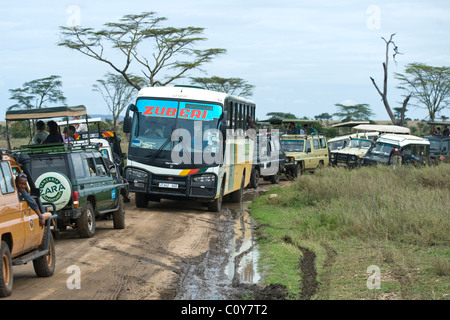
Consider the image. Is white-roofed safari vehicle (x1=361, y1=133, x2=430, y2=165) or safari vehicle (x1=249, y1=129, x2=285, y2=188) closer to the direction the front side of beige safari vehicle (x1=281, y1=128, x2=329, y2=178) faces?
the safari vehicle

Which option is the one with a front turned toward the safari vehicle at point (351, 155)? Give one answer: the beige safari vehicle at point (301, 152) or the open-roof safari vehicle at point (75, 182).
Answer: the open-roof safari vehicle

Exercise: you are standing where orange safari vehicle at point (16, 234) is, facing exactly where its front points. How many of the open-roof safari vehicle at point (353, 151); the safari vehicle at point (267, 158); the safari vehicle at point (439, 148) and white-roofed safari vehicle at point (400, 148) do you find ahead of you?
4

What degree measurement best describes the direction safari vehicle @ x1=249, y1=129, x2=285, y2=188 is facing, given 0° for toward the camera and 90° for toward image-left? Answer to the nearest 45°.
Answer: approximately 45°

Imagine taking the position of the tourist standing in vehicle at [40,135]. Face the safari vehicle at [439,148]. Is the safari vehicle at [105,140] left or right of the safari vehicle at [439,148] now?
left

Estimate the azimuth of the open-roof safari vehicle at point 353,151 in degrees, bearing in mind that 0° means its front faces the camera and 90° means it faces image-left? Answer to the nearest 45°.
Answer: approximately 45°

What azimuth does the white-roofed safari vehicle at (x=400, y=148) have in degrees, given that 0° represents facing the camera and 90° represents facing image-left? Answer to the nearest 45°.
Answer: approximately 45°

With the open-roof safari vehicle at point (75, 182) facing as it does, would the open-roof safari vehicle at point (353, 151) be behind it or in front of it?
in front

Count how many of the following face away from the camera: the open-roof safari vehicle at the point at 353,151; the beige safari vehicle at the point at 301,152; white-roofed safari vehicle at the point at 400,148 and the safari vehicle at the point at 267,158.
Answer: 0

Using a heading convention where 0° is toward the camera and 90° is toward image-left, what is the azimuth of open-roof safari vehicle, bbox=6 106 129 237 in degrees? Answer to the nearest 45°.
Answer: approximately 225°

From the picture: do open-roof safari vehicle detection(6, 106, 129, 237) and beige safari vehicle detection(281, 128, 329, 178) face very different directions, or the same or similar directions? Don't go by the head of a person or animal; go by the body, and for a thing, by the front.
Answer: very different directions

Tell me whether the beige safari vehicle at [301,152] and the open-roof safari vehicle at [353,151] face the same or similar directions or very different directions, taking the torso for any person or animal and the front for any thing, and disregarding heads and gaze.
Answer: same or similar directions
